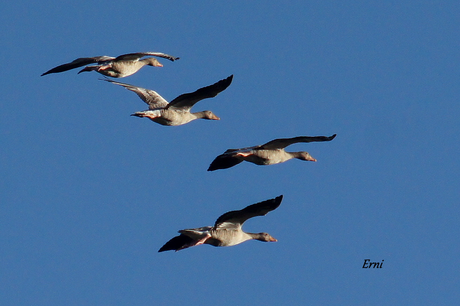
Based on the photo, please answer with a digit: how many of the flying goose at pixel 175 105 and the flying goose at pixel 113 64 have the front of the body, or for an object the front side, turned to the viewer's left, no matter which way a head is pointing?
0

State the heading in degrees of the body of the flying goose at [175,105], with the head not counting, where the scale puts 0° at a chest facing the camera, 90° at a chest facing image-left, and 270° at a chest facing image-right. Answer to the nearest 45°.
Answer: approximately 225°

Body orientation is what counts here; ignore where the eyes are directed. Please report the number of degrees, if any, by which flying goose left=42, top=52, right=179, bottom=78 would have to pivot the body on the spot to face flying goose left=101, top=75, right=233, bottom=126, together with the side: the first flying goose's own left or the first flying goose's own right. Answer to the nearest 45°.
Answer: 0° — it already faces it

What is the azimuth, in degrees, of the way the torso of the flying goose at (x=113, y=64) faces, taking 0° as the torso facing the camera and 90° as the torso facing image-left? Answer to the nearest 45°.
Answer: approximately 270°

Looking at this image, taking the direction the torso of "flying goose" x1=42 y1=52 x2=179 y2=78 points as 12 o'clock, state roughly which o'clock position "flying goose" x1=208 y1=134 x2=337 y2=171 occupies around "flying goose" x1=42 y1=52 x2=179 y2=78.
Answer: "flying goose" x1=208 y1=134 x2=337 y2=171 is roughly at 12 o'clock from "flying goose" x1=42 y1=52 x2=179 y2=78.
